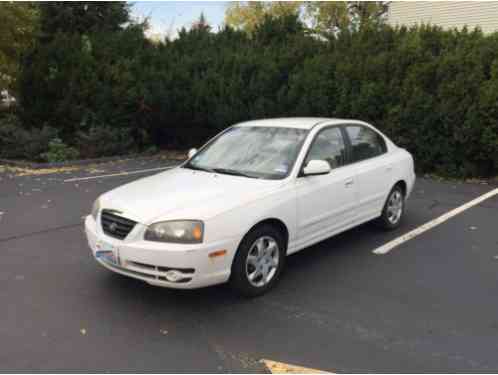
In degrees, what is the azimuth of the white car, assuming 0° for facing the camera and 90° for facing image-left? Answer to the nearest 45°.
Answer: approximately 45°

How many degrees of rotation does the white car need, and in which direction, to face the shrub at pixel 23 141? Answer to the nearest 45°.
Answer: approximately 90° to its right

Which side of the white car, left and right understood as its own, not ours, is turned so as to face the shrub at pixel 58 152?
right

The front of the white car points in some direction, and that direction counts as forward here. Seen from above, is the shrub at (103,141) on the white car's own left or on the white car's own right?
on the white car's own right

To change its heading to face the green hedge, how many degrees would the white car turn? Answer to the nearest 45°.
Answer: approximately 135° to its right
